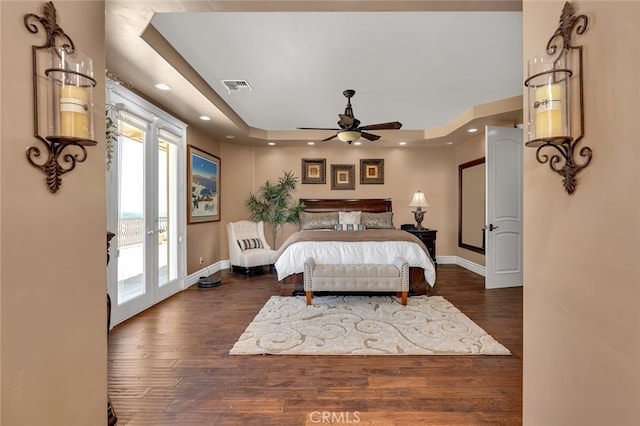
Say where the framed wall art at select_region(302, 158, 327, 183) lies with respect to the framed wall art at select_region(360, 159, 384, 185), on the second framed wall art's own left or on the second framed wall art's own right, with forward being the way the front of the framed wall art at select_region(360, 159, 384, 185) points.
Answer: on the second framed wall art's own right

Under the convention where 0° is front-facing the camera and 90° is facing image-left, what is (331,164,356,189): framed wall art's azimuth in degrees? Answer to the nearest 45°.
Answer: approximately 0°

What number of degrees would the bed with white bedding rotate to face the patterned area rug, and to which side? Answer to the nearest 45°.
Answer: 0° — it already faces it

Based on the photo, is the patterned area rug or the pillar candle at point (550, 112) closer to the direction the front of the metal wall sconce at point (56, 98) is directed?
the pillar candle

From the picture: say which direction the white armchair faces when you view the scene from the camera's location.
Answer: facing the viewer and to the right of the viewer

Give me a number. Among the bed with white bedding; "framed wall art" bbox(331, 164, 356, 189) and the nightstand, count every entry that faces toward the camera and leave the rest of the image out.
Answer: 3

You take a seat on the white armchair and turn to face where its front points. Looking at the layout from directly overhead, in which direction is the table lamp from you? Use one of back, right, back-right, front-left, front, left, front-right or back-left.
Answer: front-left

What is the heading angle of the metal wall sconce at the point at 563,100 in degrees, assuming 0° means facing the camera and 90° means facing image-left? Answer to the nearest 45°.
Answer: approximately 45°

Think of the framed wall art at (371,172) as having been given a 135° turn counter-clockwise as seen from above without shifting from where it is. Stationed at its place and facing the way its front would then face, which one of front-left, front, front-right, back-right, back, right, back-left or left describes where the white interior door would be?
right

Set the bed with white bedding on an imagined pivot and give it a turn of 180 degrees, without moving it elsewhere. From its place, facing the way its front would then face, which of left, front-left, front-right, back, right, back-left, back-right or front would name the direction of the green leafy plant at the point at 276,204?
front-left

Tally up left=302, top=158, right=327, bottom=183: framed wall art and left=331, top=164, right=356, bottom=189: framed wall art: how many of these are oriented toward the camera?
2
